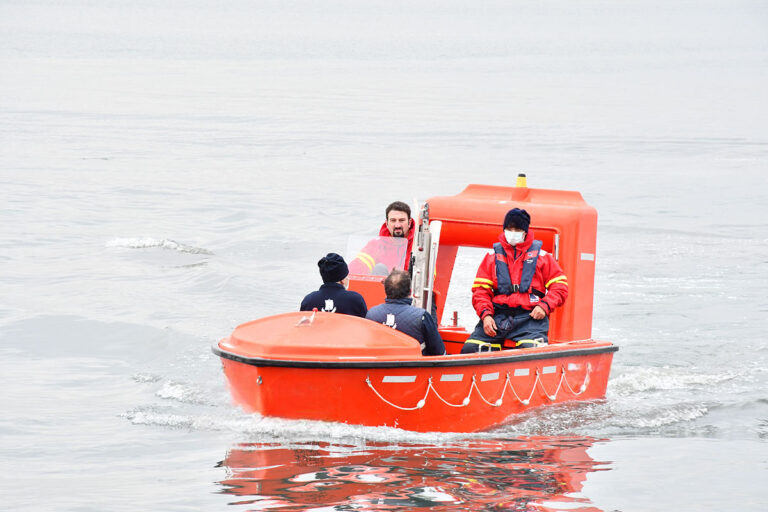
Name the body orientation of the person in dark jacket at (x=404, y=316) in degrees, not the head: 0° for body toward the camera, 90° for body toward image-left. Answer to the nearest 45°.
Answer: approximately 180°

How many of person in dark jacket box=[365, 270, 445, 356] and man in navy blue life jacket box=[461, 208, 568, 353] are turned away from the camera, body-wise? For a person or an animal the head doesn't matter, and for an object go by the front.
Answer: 1

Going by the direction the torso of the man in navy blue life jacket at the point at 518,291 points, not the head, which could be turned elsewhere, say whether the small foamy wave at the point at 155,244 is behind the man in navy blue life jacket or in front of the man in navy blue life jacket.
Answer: behind

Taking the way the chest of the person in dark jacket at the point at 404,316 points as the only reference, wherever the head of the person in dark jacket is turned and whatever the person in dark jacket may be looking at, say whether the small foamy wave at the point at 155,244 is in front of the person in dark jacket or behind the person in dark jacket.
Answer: in front

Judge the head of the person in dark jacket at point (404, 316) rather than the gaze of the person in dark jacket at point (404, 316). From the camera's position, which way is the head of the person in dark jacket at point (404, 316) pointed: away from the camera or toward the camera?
away from the camera

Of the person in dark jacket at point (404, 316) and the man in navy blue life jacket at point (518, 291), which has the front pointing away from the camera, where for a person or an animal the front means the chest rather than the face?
the person in dark jacket

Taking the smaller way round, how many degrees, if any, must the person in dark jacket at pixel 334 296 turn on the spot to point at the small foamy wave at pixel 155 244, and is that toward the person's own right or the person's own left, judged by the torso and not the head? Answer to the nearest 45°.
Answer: approximately 45° to the person's own left

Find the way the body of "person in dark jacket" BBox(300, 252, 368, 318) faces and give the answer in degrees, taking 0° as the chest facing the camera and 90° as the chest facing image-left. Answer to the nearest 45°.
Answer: approximately 225°

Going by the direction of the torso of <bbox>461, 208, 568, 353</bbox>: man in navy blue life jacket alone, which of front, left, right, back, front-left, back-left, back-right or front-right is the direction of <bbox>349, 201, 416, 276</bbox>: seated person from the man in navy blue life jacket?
right

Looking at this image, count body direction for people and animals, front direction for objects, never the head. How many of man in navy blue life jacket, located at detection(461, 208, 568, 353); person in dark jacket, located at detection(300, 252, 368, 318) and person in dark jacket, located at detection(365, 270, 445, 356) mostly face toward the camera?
1

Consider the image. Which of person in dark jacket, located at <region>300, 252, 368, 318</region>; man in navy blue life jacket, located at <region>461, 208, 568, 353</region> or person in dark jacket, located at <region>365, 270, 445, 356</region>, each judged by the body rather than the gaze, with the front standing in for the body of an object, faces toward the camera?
the man in navy blue life jacket

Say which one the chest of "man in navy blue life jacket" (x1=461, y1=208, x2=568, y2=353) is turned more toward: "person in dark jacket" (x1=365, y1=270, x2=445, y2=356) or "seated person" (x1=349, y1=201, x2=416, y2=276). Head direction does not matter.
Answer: the person in dark jacket
